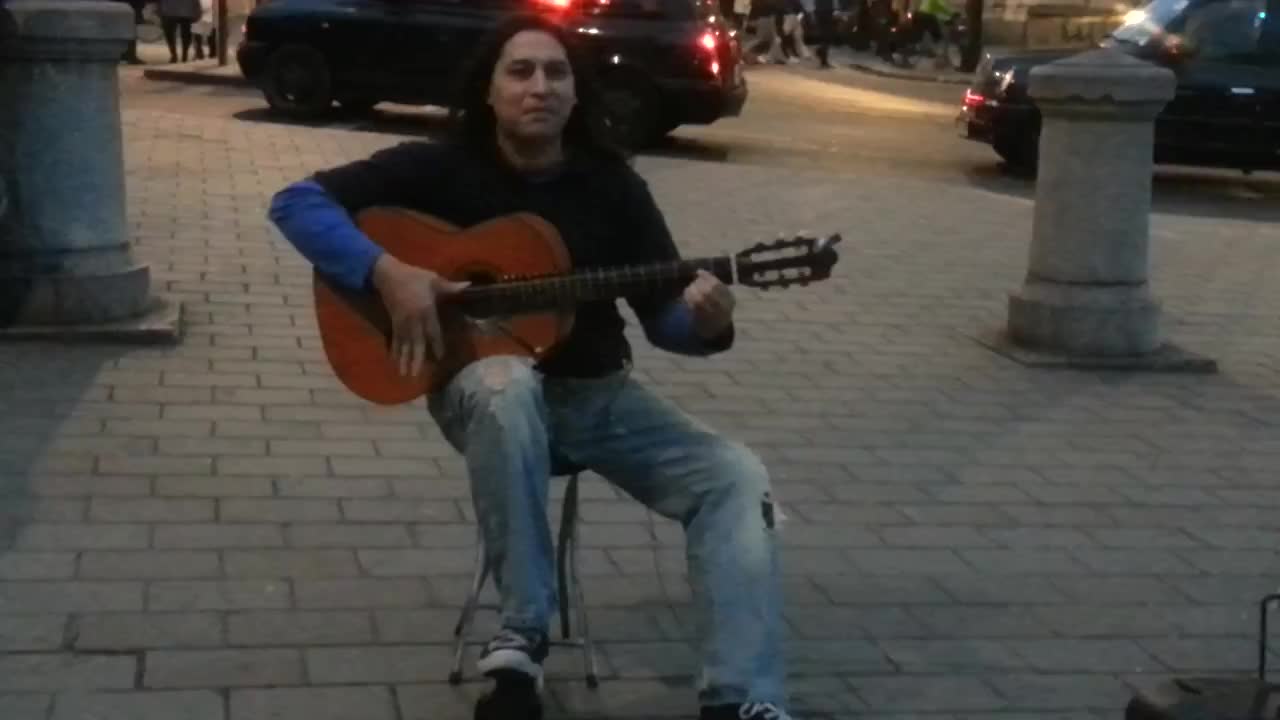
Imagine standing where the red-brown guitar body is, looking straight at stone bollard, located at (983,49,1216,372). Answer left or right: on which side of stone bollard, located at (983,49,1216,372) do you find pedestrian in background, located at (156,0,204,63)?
left

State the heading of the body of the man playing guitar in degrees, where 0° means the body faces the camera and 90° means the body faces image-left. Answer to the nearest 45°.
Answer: approximately 0°

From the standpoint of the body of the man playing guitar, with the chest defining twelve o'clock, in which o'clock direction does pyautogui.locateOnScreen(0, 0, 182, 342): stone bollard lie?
The stone bollard is roughly at 5 o'clock from the man playing guitar.

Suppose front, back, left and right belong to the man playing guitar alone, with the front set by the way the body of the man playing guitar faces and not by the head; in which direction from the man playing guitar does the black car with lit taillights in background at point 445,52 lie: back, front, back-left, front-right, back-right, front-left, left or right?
back

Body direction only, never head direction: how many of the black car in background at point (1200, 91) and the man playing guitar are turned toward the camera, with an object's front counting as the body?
1

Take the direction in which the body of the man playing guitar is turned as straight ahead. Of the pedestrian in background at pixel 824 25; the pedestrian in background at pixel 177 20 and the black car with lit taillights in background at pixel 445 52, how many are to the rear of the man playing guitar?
3

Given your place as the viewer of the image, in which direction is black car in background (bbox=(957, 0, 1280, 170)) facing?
facing to the right of the viewer

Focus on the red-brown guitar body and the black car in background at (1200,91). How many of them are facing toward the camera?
1

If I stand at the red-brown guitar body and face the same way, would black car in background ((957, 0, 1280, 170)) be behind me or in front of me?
behind

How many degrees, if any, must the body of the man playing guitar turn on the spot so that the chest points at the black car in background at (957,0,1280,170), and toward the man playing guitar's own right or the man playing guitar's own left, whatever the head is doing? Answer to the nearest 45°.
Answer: approximately 135° to the man playing guitar's own left

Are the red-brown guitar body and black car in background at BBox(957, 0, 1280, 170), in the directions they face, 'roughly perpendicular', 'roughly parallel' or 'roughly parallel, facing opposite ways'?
roughly perpendicular
